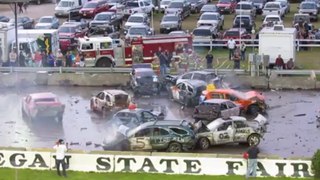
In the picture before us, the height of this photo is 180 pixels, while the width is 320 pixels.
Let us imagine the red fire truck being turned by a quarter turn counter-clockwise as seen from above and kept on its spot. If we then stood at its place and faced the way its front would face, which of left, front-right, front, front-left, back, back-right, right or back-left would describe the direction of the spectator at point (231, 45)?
left

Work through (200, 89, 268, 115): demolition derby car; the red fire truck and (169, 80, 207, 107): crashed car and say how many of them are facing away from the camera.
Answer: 0

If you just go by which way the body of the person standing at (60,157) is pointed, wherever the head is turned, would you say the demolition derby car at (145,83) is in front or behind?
in front

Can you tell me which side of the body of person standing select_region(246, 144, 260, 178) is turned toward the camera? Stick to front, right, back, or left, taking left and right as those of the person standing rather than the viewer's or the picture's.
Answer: back

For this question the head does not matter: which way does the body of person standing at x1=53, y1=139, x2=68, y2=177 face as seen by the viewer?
away from the camera

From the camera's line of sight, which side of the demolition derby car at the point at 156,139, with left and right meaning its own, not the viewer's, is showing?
left

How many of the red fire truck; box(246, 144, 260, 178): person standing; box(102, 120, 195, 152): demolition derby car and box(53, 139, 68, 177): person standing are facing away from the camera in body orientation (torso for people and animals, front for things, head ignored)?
2

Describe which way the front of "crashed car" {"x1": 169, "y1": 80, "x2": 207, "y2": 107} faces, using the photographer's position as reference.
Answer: facing the viewer and to the left of the viewer

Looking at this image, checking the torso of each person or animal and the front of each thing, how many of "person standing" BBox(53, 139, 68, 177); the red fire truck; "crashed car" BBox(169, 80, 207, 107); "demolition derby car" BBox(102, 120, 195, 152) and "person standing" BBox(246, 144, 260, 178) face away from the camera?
2

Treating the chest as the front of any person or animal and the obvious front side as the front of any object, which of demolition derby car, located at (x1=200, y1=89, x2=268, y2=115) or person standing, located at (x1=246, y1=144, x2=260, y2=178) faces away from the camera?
the person standing

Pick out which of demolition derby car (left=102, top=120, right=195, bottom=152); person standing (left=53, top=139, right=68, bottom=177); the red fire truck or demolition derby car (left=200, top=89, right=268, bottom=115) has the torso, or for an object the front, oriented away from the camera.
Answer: the person standing

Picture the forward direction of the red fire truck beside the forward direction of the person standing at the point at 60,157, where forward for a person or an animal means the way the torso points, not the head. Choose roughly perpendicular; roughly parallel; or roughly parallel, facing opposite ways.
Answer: roughly perpendicular

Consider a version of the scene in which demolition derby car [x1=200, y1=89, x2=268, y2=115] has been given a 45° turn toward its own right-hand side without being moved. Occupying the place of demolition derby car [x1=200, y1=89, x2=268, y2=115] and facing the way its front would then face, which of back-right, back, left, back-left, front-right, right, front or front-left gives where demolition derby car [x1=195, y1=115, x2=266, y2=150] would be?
front
